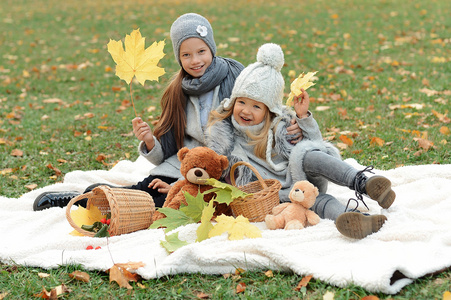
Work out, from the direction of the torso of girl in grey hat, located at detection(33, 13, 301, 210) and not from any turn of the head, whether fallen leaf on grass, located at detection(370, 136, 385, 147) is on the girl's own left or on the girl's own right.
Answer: on the girl's own left

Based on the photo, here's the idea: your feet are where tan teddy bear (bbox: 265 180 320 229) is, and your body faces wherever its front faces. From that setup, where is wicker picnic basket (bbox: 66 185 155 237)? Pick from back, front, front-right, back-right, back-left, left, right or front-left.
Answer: front-right

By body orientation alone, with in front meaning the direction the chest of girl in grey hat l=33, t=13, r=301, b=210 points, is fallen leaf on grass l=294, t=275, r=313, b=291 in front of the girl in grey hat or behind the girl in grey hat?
in front

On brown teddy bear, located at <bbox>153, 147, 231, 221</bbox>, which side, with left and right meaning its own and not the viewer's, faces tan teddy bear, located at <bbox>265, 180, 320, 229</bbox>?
left

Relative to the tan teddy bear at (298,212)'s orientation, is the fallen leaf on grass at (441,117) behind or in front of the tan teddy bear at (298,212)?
behind

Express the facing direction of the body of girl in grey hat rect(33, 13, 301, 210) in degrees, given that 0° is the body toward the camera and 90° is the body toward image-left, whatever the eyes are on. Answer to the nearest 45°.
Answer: approximately 0°

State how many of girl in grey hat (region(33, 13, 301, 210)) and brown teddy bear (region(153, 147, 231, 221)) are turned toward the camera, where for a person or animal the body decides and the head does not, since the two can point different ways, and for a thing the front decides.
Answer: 2

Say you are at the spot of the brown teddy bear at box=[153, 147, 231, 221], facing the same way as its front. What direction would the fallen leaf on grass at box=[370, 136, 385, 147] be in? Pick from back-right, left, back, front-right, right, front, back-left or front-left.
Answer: back-left

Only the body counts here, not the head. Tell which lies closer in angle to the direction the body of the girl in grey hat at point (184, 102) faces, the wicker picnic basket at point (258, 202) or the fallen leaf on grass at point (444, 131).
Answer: the wicker picnic basket

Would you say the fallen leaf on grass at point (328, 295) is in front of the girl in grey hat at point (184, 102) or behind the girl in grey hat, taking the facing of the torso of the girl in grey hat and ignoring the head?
in front

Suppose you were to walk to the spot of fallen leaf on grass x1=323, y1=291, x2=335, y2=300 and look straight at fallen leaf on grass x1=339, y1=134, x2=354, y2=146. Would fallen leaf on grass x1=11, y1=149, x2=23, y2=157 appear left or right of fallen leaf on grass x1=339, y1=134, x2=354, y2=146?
left

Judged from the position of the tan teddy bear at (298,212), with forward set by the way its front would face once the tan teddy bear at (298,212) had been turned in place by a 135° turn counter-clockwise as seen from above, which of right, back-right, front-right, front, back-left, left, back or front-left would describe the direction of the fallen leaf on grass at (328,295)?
right

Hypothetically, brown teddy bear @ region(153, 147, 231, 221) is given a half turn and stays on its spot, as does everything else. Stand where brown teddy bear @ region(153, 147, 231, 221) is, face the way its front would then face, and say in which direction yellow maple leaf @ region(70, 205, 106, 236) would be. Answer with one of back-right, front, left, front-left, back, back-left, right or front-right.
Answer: left

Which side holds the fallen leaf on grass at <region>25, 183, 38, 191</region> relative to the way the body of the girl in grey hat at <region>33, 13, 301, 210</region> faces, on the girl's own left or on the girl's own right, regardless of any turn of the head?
on the girl's own right
